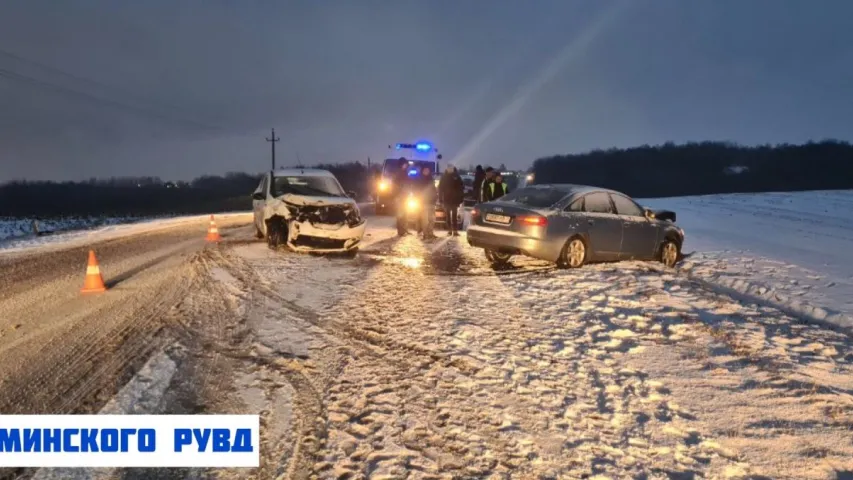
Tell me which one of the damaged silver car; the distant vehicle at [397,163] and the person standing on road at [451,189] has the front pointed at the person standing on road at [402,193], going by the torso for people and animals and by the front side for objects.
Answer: the distant vehicle

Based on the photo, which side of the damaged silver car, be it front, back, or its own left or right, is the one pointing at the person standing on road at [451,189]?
left

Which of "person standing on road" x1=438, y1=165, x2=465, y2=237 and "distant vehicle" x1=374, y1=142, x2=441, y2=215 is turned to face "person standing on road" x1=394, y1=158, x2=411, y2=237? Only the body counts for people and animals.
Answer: the distant vehicle

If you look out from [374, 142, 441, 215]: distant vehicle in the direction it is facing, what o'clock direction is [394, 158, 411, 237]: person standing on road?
The person standing on road is roughly at 12 o'clock from the distant vehicle.

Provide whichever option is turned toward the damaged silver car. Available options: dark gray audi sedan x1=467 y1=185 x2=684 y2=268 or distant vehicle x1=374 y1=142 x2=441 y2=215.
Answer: the distant vehicle

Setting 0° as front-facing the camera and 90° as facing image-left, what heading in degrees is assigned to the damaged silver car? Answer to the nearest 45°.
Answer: approximately 315°

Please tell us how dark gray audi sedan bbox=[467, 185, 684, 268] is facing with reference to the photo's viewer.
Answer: facing away from the viewer and to the right of the viewer

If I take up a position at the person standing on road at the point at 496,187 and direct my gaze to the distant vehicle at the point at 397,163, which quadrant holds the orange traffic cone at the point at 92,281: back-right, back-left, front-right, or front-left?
back-left

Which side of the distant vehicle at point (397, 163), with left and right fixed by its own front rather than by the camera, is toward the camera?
front

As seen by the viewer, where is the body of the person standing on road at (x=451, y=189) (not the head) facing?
toward the camera

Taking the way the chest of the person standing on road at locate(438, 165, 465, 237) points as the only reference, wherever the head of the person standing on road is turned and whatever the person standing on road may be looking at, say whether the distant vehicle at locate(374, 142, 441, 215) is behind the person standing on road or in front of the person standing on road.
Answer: behind
